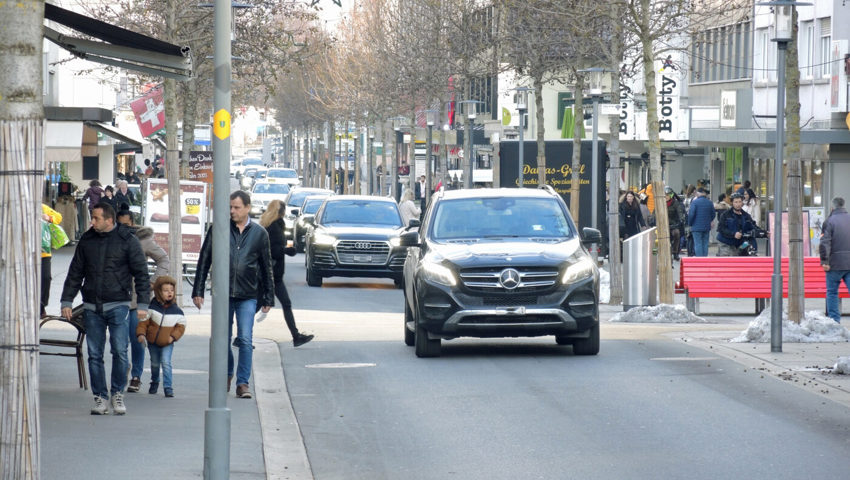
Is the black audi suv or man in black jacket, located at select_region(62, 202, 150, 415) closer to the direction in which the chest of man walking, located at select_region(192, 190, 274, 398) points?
the man in black jacket

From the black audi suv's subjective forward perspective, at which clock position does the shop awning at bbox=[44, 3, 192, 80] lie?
The shop awning is roughly at 12 o'clock from the black audi suv.

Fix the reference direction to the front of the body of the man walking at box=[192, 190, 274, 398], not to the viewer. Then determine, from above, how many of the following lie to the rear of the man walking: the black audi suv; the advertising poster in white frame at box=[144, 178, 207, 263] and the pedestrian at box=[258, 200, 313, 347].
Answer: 3

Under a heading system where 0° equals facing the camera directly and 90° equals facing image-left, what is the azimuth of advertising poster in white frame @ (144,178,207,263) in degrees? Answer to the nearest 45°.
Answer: approximately 0°

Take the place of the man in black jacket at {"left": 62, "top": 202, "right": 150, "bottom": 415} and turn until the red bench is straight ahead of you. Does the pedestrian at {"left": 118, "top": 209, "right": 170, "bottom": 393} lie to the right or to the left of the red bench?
left

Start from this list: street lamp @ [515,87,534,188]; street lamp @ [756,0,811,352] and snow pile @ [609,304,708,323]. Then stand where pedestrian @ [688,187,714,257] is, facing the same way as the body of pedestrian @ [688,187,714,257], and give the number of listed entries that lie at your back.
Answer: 2

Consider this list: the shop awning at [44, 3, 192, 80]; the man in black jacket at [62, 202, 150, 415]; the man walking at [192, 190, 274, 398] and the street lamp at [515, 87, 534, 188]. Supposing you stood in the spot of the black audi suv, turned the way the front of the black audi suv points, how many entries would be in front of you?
3
